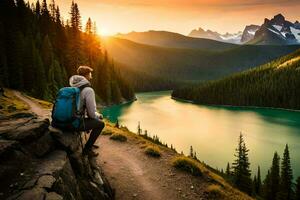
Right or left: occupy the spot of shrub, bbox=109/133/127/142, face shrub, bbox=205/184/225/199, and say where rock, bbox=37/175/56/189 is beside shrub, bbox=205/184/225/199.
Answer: right

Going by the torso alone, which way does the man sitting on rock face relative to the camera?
to the viewer's right

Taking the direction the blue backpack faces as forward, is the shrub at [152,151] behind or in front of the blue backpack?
behind

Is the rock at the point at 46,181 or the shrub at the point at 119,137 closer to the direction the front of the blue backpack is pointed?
the rock

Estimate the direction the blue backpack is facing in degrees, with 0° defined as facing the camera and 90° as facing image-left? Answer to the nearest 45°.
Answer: approximately 45°

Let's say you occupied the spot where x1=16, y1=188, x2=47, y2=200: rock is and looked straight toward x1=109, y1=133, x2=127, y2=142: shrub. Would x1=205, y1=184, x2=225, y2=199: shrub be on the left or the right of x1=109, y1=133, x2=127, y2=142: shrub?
right
